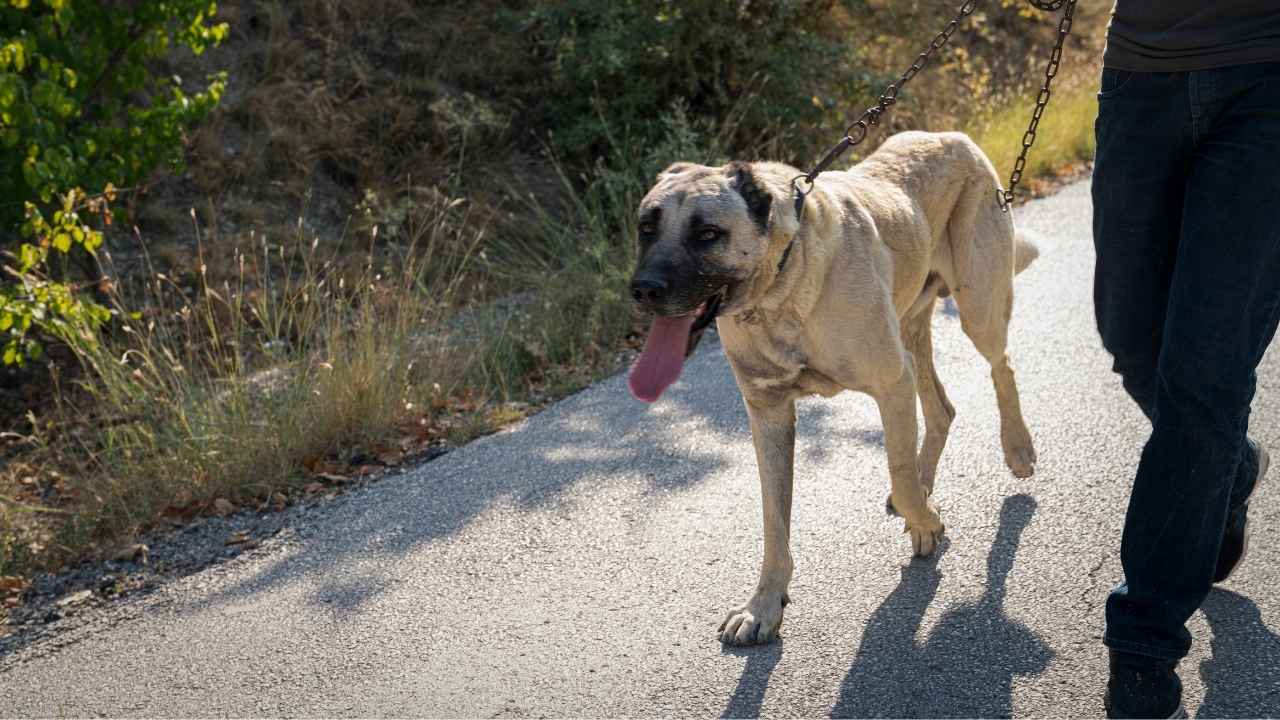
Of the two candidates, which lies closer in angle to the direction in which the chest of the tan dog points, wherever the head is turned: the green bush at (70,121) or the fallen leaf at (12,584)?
the fallen leaf

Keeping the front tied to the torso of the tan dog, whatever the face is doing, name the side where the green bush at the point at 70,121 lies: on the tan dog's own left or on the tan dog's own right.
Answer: on the tan dog's own right

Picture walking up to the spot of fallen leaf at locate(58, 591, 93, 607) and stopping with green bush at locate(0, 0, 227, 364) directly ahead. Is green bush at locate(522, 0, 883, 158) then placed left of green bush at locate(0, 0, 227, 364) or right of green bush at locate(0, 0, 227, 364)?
right

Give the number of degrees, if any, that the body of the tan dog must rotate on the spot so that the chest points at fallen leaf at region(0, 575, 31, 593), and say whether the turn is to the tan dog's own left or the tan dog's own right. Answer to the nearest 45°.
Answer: approximately 45° to the tan dog's own right

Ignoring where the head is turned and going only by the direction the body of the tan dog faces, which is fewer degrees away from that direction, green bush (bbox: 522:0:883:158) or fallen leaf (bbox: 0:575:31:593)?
the fallen leaf

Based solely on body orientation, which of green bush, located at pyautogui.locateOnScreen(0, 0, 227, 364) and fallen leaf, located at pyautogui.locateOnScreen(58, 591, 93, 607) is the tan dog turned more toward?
the fallen leaf

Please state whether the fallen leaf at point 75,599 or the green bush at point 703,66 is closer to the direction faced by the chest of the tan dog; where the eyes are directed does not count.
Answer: the fallen leaf

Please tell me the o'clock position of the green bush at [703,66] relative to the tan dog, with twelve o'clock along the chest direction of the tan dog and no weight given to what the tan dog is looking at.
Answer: The green bush is roughly at 4 o'clock from the tan dog.

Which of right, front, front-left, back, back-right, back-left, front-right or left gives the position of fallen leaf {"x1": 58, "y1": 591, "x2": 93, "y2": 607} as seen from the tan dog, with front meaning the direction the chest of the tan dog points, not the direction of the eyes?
front-right

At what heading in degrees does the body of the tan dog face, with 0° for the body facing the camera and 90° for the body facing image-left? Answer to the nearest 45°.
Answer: approximately 45°
